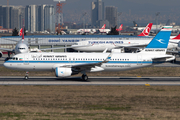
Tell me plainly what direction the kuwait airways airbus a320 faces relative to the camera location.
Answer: facing to the left of the viewer
